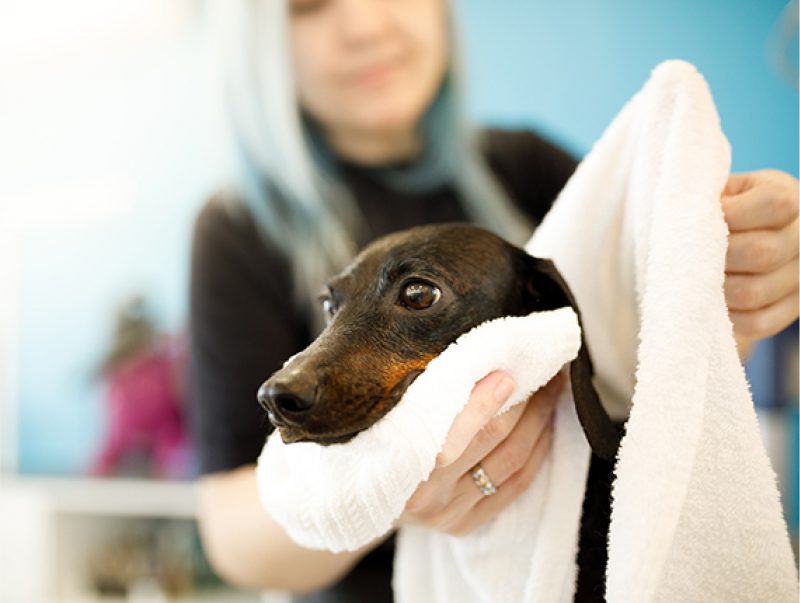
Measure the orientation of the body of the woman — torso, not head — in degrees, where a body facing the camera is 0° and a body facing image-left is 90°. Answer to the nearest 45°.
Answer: approximately 0°

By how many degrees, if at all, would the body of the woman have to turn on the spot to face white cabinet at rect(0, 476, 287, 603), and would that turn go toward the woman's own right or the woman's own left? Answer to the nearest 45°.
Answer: approximately 135° to the woman's own right

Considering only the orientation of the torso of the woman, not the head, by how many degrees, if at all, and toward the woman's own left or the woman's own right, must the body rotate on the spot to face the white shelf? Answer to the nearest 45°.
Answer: approximately 135° to the woman's own right

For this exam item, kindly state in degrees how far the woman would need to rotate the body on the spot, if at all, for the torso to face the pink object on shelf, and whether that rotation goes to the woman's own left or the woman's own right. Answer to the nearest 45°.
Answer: approximately 135° to the woman's own right

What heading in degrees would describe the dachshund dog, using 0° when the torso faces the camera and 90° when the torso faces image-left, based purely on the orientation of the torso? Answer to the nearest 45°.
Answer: approximately 45°

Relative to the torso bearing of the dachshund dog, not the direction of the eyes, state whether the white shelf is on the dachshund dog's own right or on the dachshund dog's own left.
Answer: on the dachshund dog's own right
